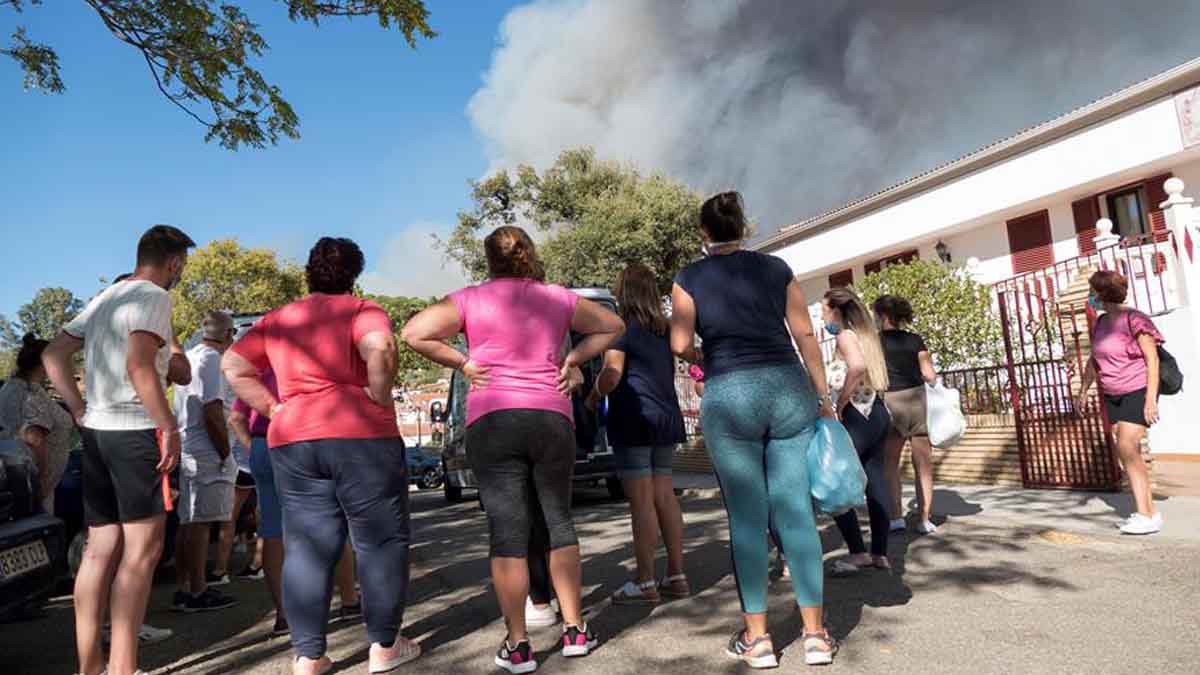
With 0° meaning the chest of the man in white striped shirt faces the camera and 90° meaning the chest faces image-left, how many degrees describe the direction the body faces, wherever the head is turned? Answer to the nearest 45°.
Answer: approximately 225°

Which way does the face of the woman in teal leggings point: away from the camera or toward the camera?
away from the camera

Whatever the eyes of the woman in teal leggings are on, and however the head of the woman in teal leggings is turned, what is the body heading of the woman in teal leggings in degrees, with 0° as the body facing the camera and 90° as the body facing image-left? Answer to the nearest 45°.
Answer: approximately 180°

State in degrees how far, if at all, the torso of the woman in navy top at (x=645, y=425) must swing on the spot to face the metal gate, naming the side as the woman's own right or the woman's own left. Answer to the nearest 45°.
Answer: approximately 90° to the woman's own right

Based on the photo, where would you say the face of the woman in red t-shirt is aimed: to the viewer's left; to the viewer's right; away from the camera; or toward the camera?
away from the camera

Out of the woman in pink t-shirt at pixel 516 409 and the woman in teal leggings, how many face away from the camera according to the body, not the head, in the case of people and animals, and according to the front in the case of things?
2

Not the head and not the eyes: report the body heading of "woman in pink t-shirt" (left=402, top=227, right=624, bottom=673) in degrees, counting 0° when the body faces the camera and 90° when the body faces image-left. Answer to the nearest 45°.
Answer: approximately 180°

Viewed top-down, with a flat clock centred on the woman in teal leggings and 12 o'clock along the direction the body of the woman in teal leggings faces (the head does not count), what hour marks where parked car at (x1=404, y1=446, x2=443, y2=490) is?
The parked car is roughly at 11 o'clock from the woman in teal leggings.

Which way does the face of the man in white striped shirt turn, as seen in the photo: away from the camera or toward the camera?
away from the camera

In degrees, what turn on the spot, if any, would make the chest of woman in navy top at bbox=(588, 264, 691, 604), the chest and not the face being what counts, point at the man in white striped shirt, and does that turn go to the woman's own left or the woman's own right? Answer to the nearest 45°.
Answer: approximately 90° to the woman's own left
